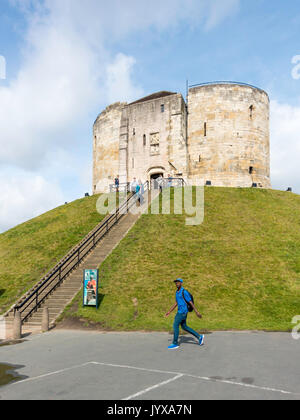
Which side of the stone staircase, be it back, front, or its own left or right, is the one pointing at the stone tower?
back

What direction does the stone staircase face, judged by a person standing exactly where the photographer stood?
facing the viewer and to the left of the viewer
